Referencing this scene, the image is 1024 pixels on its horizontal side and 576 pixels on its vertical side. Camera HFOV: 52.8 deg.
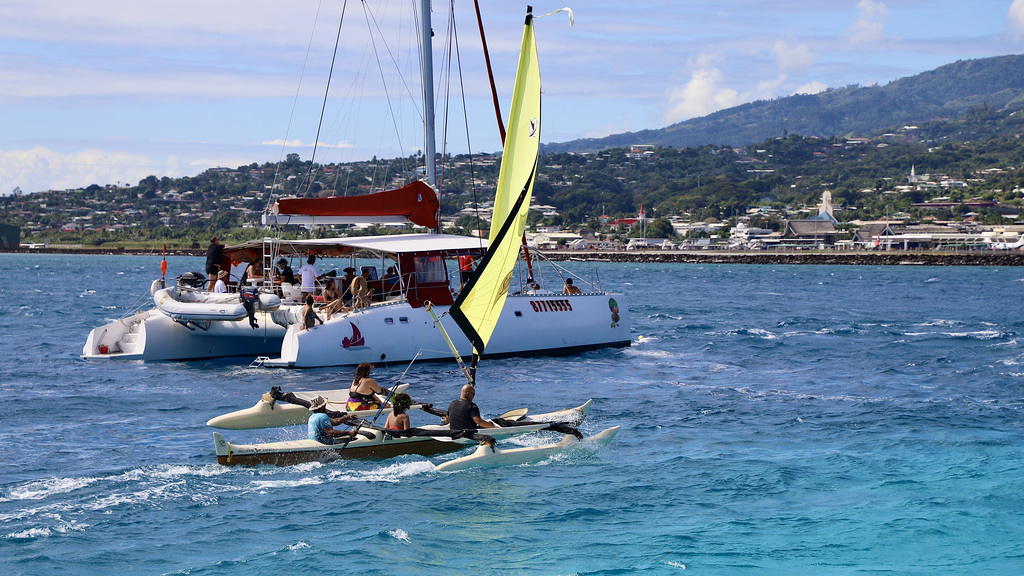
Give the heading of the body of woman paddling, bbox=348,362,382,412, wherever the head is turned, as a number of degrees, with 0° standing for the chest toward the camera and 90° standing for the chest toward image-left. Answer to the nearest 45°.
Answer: approximately 225°

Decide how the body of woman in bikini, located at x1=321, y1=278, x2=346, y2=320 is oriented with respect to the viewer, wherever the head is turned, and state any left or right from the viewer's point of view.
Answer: facing the viewer

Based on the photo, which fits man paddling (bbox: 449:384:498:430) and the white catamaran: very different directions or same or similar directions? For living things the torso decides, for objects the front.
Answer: same or similar directions

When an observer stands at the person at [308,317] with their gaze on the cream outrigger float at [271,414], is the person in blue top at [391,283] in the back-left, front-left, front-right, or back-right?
back-left

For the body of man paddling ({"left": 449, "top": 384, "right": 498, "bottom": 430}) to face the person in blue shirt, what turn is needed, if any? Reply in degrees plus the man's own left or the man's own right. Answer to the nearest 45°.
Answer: approximately 135° to the man's own left

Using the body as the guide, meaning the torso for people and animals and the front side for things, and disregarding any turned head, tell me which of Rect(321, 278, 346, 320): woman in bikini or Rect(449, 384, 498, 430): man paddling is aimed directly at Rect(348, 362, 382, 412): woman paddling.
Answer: the woman in bikini

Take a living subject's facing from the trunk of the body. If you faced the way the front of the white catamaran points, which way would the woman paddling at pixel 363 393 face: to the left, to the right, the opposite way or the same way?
the same way

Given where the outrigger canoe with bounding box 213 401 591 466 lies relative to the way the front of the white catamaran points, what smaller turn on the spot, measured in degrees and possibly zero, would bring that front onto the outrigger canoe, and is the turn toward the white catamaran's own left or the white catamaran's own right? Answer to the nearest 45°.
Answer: approximately 135° to the white catamaran's own right

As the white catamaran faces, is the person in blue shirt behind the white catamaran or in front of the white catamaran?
behind

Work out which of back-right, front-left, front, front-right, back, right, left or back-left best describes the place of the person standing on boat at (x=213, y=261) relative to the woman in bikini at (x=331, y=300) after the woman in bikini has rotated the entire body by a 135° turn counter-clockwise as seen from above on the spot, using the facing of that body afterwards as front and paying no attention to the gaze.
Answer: left

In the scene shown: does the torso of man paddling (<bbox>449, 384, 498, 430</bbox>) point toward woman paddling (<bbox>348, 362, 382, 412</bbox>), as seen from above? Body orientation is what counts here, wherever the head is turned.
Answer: no

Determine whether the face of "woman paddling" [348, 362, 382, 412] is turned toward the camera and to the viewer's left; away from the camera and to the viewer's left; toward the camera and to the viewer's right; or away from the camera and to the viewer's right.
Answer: away from the camera and to the viewer's right

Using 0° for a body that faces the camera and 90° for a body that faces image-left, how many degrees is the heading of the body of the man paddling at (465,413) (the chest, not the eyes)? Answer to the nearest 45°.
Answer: approximately 225°

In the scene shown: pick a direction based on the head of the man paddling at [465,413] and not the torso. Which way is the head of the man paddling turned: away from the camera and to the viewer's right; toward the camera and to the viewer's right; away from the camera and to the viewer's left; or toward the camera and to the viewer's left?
away from the camera and to the viewer's right

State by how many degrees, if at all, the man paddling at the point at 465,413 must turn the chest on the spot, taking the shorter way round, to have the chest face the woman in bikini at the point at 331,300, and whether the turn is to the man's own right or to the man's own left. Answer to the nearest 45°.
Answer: approximately 45° to the man's own left

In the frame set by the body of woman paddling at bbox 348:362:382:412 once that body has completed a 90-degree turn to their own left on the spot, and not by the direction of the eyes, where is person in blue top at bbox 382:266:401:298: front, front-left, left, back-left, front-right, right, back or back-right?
front-right

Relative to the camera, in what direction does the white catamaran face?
facing away from the viewer and to the right of the viewer

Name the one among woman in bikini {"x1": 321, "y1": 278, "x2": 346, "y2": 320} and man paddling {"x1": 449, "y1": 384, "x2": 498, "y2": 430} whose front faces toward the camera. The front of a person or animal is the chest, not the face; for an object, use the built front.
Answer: the woman in bikini
